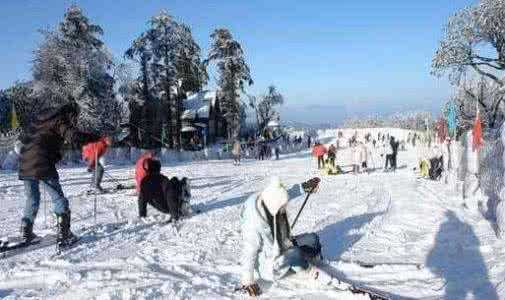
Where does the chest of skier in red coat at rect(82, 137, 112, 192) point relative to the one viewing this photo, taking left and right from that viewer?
facing to the right of the viewer

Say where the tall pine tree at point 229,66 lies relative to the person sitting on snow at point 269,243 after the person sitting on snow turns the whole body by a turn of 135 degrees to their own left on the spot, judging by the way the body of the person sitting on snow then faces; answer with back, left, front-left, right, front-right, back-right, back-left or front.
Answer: front
